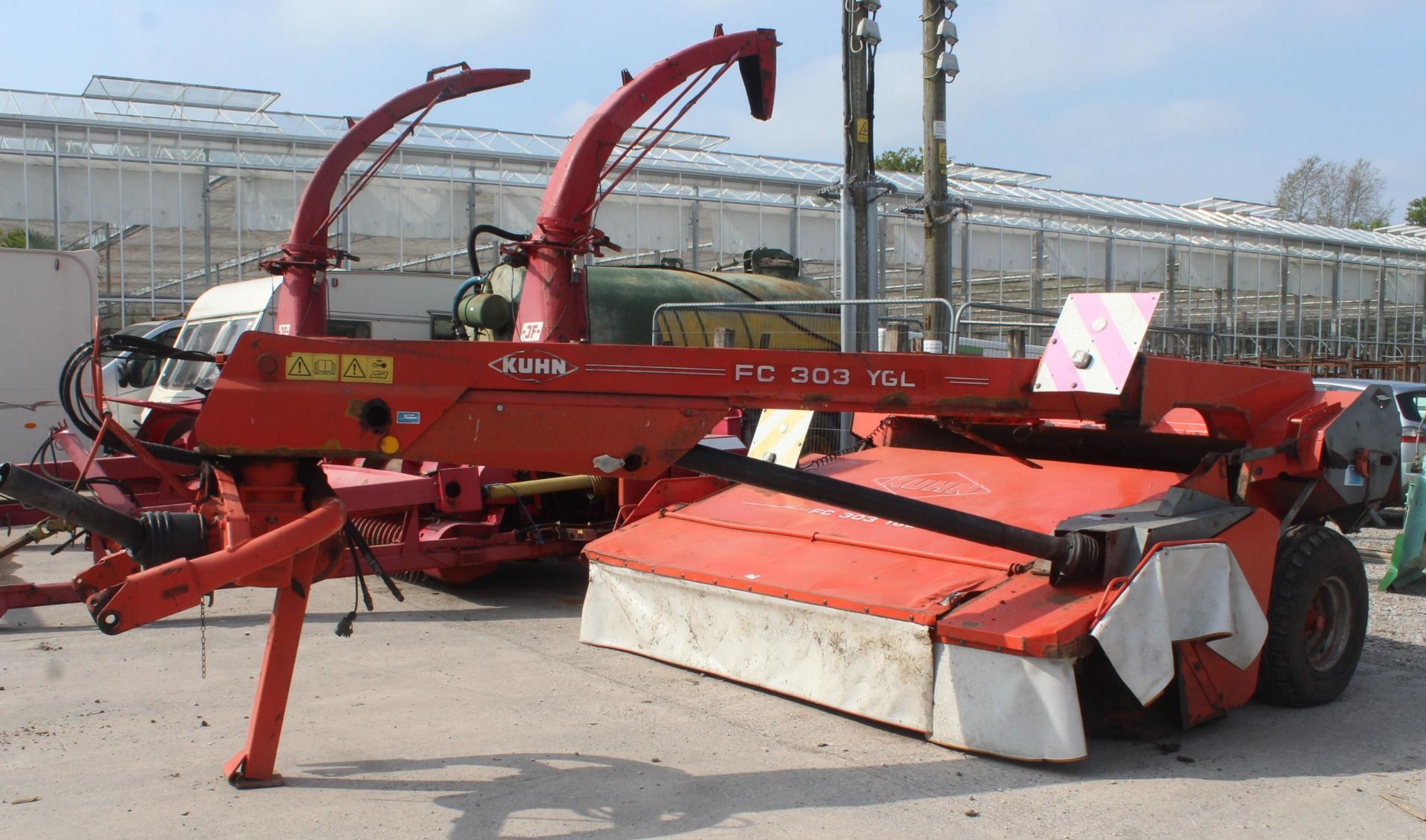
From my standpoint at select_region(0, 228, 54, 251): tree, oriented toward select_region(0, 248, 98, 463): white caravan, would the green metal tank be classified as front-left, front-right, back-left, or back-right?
front-left

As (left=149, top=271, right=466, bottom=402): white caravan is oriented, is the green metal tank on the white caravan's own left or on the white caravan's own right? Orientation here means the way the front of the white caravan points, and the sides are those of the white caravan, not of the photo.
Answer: on the white caravan's own left

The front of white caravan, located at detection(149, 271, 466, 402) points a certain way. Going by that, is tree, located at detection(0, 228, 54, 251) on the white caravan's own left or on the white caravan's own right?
on the white caravan's own right

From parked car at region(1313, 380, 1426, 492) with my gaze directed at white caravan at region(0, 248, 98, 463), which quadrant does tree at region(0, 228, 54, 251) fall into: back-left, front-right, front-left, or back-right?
front-right
